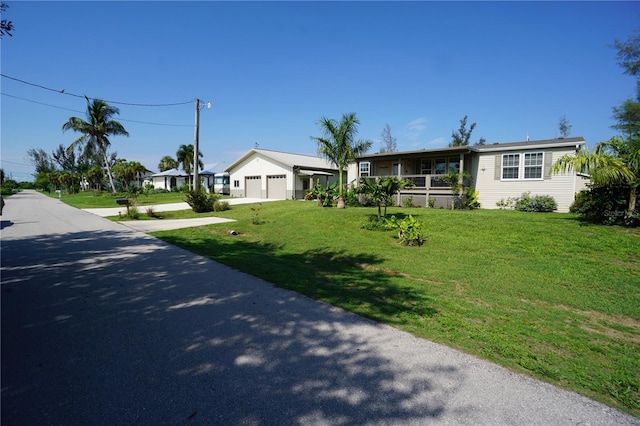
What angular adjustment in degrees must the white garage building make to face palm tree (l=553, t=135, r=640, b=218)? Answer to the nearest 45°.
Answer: approximately 90° to its left

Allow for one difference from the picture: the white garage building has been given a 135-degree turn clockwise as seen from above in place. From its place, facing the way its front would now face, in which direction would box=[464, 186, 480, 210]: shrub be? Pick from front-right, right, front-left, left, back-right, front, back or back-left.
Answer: back-right

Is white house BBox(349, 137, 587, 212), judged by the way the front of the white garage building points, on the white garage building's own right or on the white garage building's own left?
on the white garage building's own left

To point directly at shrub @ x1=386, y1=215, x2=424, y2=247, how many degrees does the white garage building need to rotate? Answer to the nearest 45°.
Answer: approximately 45° to its left

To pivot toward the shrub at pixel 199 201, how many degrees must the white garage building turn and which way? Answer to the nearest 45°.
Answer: approximately 45° to its left

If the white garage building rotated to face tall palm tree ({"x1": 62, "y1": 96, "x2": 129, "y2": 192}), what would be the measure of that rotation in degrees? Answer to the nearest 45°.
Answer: approximately 90° to its right

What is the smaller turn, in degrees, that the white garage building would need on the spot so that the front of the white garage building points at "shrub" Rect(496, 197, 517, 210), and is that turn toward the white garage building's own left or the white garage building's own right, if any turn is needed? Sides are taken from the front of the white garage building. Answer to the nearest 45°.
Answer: approximately 90° to the white garage building's own left

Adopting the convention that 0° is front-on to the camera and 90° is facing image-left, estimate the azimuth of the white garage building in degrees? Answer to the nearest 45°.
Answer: approximately 45°

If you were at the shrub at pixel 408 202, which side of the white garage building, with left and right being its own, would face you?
left
